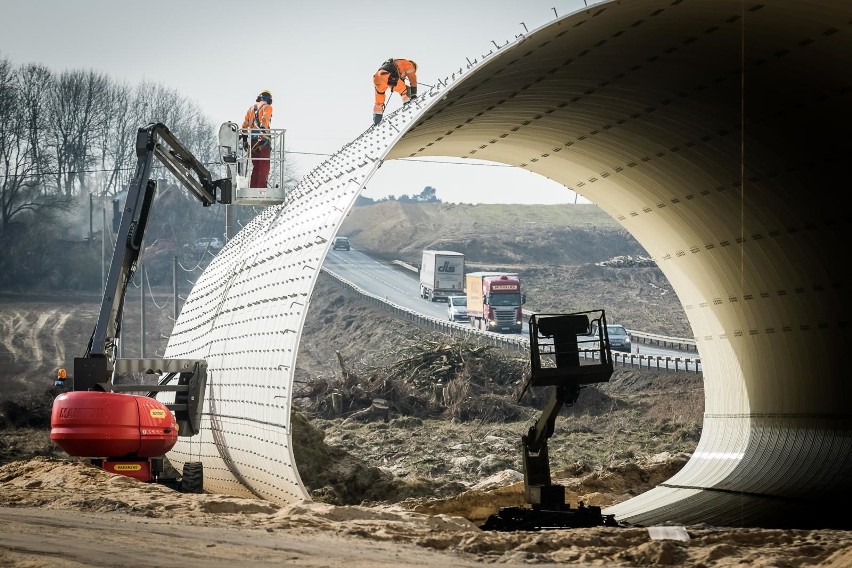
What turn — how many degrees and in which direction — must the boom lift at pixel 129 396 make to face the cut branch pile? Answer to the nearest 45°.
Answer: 0° — it already faces it

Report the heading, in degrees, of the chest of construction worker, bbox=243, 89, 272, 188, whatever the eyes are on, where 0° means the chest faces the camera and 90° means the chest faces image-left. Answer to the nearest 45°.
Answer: approximately 225°

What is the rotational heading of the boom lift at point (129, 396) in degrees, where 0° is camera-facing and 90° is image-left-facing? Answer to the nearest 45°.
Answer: approximately 225°

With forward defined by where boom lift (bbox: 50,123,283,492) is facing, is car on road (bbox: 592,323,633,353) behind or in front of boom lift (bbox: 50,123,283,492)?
in front

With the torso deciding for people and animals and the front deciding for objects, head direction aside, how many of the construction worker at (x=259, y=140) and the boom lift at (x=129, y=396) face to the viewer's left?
0

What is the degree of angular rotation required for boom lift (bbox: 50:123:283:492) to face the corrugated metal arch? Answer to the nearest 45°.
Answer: approximately 45° to its right
